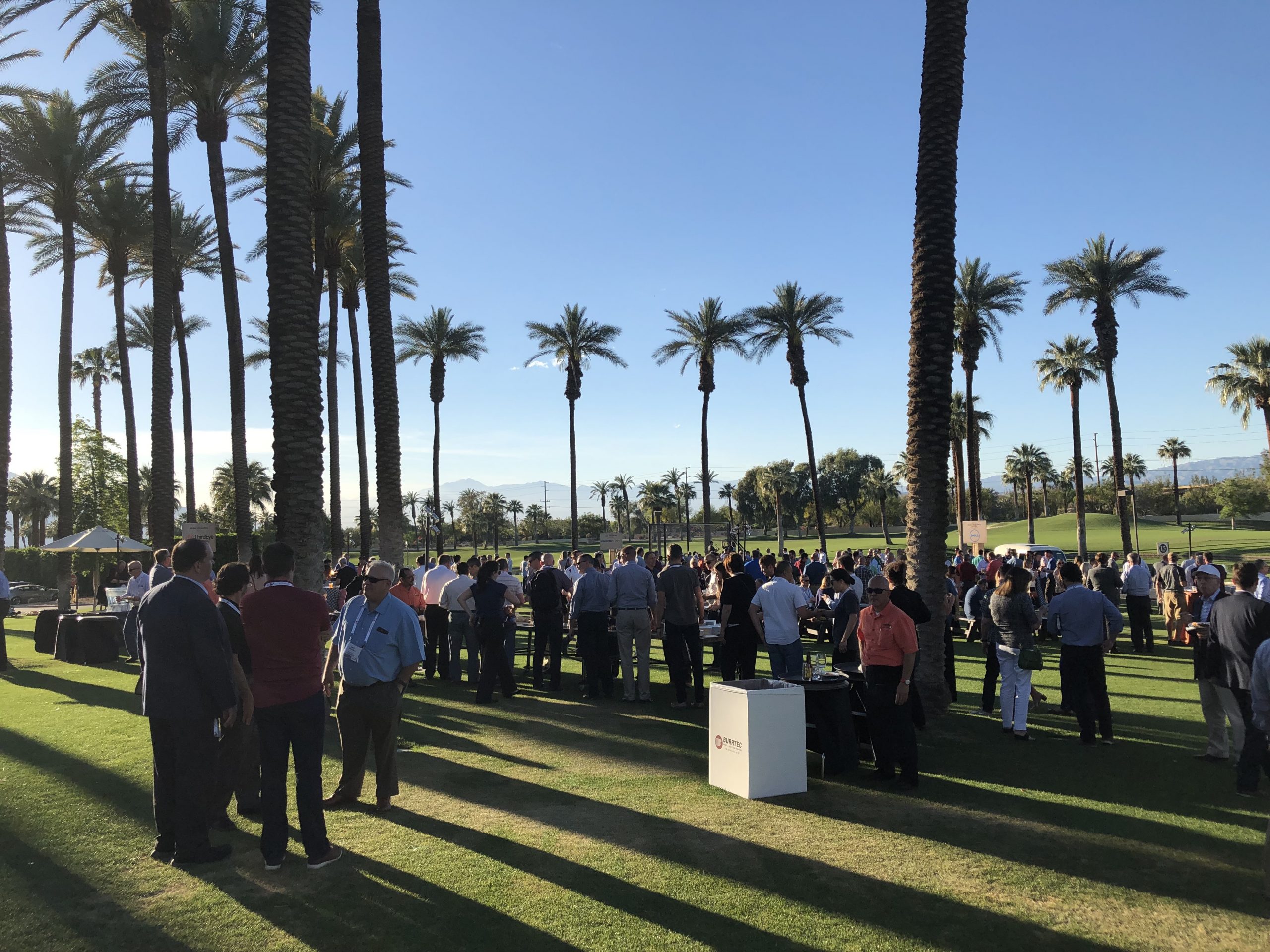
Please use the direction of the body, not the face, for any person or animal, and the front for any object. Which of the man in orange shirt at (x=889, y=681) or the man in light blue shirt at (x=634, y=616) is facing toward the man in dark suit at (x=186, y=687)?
the man in orange shirt

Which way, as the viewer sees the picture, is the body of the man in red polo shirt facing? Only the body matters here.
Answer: away from the camera

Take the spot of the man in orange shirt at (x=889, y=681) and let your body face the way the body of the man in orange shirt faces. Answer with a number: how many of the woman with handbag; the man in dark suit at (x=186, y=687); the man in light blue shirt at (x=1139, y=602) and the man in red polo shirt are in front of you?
2

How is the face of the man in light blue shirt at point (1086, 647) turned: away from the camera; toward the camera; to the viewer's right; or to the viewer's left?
away from the camera

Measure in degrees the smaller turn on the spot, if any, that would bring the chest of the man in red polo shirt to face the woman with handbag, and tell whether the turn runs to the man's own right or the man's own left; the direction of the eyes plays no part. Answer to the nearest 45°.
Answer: approximately 90° to the man's own right

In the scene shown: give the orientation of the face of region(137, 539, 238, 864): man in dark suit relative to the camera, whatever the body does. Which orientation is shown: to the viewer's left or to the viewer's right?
to the viewer's right

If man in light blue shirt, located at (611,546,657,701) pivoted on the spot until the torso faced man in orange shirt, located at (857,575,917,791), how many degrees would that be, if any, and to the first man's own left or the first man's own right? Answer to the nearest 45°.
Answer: approximately 135° to the first man's own right

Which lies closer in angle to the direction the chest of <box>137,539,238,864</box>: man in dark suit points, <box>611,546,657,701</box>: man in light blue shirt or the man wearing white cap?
the man in light blue shirt

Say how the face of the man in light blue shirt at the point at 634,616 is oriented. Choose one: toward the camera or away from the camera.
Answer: away from the camera

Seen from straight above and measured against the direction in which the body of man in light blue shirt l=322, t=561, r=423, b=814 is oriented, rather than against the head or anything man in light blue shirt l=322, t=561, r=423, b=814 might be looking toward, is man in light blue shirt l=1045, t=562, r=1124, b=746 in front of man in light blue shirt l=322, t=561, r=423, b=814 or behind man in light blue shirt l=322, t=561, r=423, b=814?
behind

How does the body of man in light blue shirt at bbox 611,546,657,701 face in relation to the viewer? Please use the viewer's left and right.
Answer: facing away from the viewer

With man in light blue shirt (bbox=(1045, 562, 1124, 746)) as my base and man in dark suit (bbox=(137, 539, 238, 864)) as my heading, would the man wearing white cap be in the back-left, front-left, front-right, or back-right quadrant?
back-left

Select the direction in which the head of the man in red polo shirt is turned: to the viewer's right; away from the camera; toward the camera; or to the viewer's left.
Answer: away from the camera

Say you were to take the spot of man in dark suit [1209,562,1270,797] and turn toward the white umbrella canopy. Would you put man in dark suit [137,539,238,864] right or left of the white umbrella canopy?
left
